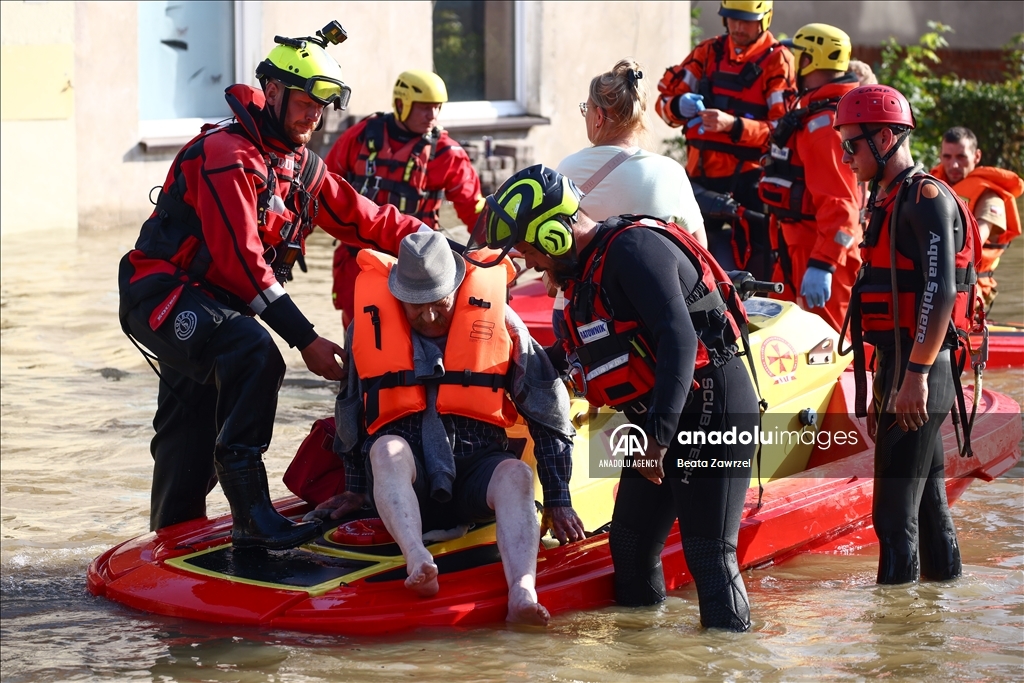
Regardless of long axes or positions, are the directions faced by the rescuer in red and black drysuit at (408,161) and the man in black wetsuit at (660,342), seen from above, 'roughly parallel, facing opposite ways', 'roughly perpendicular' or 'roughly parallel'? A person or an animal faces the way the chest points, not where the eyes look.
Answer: roughly perpendicular

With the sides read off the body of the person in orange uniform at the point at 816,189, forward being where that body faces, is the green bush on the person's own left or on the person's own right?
on the person's own right

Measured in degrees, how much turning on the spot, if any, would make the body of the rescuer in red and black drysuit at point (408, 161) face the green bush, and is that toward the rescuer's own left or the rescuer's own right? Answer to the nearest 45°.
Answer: approximately 135° to the rescuer's own left

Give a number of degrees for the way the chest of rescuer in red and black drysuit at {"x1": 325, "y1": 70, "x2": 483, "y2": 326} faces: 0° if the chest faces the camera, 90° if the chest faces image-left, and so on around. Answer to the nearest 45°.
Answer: approximately 0°

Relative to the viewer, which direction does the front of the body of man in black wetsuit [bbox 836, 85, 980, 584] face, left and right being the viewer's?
facing to the left of the viewer

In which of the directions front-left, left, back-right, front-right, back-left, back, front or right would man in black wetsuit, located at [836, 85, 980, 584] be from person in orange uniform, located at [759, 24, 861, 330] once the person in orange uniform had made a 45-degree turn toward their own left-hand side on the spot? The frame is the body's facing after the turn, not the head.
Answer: front-left

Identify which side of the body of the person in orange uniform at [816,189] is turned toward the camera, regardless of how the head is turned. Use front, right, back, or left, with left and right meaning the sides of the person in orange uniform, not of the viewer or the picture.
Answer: left

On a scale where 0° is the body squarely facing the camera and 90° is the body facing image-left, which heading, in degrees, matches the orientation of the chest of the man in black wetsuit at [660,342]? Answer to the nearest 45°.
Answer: approximately 90°

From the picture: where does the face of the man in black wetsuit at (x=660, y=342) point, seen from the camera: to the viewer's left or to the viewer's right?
to the viewer's left
